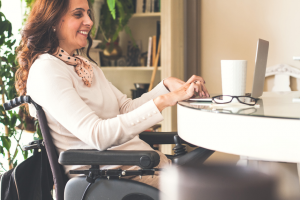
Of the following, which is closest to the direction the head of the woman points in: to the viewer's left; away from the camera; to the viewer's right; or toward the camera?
to the viewer's right

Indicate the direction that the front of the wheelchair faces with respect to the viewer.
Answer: facing to the right of the viewer

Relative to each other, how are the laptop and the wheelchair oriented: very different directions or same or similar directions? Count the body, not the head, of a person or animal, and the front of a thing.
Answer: very different directions

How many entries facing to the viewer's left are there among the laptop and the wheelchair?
1

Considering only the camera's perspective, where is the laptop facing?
facing to the left of the viewer
